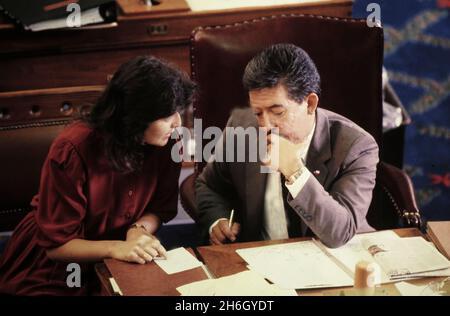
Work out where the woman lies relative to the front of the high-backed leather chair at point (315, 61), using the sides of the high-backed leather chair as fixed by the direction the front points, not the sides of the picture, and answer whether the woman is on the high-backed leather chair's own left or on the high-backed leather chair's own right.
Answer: on the high-backed leather chair's own right

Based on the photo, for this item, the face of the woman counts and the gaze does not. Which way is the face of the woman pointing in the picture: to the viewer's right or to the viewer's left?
to the viewer's right

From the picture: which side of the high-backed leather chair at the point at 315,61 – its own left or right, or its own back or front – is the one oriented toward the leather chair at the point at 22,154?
right

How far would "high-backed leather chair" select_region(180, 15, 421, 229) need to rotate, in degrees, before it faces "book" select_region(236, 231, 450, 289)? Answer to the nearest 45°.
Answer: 0° — it already faces it

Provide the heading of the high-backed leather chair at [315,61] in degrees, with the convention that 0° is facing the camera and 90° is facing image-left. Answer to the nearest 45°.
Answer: approximately 0°

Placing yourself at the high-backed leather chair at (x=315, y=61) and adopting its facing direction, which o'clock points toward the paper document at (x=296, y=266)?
The paper document is roughly at 12 o'clock from the high-backed leather chair.

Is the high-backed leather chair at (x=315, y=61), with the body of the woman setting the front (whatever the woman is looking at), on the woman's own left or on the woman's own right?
on the woman's own left

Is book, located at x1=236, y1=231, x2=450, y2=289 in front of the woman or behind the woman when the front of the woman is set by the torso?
in front

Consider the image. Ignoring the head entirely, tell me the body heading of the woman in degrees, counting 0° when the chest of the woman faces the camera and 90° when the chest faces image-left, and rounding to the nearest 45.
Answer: approximately 315°
